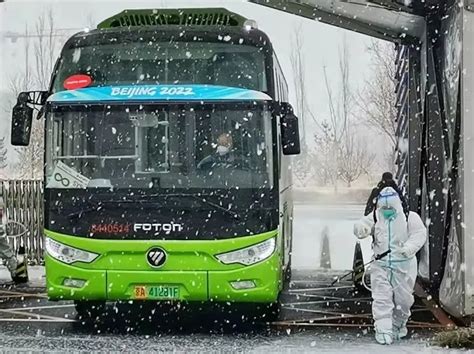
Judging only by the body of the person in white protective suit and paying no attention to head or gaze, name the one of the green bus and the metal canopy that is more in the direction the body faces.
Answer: the green bus

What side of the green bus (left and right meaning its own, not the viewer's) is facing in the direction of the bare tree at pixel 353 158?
back

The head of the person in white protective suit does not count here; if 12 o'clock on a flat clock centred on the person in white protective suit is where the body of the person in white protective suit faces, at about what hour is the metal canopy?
The metal canopy is roughly at 6 o'clock from the person in white protective suit.

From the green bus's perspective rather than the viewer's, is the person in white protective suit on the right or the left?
on its left

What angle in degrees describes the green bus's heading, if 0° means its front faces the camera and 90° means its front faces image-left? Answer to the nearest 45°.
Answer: approximately 0°

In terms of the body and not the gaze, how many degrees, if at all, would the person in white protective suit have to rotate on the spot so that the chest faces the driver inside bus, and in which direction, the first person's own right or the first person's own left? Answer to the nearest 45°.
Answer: approximately 90° to the first person's own right

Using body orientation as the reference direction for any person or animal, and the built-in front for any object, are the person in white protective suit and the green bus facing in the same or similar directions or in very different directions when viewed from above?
same or similar directions

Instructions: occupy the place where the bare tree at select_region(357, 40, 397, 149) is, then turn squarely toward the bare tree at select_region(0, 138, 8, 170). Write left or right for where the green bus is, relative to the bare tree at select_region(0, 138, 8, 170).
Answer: left

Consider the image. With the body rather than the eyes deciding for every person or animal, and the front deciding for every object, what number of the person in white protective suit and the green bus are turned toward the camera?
2

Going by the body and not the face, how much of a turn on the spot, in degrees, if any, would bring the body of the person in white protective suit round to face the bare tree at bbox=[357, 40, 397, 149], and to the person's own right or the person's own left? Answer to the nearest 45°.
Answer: approximately 180°

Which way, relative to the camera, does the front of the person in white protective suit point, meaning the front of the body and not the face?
toward the camera
